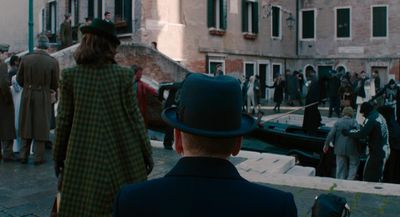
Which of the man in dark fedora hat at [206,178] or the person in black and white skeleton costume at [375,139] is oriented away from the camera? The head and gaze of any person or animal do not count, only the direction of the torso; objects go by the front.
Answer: the man in dark fedora hat

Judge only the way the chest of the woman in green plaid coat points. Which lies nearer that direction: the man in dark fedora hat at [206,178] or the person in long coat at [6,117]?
the person in long coat

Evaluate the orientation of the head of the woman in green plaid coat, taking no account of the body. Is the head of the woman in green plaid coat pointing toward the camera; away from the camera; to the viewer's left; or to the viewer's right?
away from the camera

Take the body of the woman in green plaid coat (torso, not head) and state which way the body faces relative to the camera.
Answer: away from the camera

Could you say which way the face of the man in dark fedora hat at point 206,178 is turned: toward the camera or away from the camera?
away from the camera

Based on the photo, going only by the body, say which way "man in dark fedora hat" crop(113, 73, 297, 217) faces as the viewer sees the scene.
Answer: away from the camera

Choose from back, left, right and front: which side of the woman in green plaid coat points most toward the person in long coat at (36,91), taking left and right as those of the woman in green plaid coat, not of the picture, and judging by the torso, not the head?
front

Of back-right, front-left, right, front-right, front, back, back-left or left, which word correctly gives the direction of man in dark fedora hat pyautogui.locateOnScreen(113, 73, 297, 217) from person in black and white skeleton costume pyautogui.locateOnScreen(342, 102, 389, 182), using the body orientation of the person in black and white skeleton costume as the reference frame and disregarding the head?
left

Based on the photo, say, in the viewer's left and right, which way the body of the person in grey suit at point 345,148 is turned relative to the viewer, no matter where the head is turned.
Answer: facing away from the viewer

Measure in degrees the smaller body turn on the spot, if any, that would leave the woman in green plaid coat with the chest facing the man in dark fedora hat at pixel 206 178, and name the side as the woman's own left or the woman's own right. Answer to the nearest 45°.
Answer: approximately 180°
